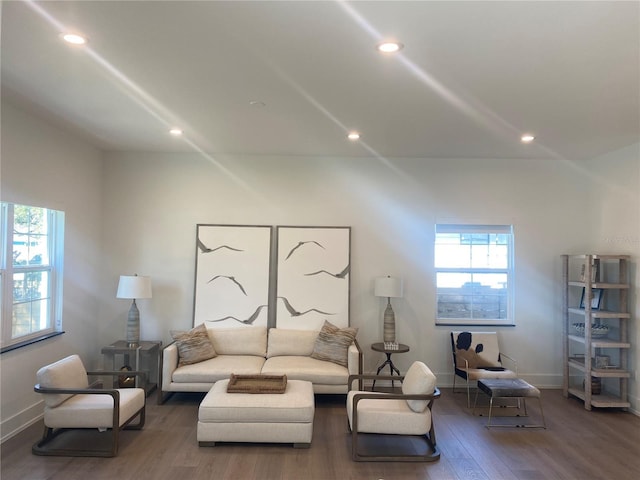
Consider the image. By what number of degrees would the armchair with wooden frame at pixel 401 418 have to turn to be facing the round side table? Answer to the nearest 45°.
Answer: approximately 90° to its right

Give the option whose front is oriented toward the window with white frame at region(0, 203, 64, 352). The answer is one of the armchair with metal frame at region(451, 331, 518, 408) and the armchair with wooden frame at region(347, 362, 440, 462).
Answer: the armchair with wooden frame at region(347, 362, 440, 462)

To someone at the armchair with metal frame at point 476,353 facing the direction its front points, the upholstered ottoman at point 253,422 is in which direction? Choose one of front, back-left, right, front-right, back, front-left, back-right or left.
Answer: right

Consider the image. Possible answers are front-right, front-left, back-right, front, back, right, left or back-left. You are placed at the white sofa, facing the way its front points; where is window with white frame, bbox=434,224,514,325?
left

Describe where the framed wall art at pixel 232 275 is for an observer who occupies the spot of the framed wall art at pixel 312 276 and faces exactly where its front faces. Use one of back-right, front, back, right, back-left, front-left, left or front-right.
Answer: right

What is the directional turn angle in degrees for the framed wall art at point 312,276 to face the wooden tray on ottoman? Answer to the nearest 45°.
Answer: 0° — it already faces it

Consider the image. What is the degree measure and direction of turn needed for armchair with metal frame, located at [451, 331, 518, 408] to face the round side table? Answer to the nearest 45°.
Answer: approximately 90° to its right

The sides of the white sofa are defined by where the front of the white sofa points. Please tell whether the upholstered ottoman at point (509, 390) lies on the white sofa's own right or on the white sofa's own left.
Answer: on the white sofa's own left

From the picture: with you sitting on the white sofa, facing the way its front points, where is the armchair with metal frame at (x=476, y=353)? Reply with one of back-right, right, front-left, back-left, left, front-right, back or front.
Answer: left

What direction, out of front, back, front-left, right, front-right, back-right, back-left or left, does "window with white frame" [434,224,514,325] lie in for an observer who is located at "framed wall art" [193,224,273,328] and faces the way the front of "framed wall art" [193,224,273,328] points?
left

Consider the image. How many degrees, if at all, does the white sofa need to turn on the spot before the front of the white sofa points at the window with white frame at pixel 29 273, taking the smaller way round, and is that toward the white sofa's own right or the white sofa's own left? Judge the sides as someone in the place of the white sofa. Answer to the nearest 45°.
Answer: approximately 90° to the white sofa's own right

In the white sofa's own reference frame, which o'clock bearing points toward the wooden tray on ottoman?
The wooden tray on ottoman is roughly at 12 o'clock from the white sofa.

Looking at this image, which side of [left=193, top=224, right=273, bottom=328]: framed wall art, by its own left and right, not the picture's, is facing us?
front

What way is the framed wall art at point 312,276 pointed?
toward the camera
